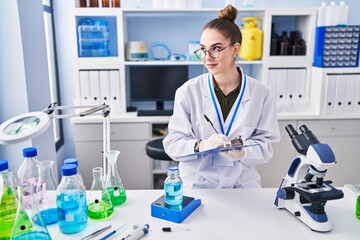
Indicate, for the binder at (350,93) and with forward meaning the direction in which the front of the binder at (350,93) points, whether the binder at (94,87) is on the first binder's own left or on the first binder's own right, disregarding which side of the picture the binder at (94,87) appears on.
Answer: on the first binder's own right

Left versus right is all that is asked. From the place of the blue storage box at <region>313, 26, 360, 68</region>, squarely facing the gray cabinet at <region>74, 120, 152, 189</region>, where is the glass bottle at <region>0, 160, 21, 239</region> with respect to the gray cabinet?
left

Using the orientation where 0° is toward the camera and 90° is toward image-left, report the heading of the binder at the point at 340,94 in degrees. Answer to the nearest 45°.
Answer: approximately 0°

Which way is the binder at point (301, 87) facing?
toward the camera

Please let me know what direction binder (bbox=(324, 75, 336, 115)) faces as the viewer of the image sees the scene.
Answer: facing the viewer

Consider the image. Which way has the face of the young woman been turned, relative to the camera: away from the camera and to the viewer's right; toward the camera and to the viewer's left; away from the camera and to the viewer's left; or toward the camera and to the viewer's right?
toward the camera and to the viewer's left

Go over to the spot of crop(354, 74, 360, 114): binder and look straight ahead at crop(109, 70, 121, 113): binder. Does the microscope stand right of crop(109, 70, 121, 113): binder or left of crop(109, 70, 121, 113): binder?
left

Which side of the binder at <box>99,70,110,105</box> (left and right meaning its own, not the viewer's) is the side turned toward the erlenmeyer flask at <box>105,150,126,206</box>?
front

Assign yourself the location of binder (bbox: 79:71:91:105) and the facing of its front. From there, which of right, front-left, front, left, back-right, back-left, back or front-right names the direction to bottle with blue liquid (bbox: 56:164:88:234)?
front

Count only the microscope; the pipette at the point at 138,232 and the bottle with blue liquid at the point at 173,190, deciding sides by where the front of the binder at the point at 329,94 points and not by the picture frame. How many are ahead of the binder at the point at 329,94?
3

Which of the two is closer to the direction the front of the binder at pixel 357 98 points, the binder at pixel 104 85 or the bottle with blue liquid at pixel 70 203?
the bottle with blue liquid

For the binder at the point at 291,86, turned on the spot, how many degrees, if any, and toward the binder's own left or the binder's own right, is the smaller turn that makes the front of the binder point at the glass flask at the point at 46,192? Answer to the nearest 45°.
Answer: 0° — it already faces it

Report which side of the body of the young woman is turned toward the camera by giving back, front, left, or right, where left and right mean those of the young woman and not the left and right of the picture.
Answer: front

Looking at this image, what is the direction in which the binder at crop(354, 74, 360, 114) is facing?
toward the camera
